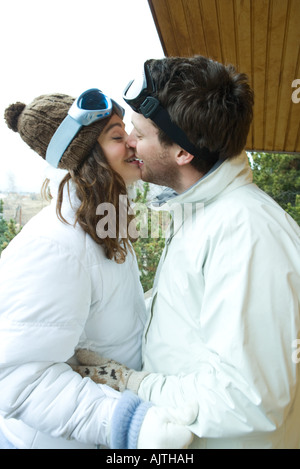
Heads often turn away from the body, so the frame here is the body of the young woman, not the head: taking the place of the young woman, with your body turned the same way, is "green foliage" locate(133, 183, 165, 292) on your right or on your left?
on your left

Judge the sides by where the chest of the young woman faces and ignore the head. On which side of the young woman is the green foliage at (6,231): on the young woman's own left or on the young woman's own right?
on the young woman's own left

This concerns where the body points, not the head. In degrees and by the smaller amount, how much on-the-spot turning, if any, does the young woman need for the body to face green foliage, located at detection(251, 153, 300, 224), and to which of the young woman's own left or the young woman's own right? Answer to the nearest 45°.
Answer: approximately 45° to the young woman's own left

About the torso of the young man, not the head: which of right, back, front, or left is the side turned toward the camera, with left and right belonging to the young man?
left

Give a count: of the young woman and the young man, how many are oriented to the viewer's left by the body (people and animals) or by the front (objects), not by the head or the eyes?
1

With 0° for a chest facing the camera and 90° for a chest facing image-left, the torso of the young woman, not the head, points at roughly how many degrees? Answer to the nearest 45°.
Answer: approximately 270°

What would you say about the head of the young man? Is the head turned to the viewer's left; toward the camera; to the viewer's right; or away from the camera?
to the viewer's left

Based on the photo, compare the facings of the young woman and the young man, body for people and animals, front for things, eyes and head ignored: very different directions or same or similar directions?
very different directions

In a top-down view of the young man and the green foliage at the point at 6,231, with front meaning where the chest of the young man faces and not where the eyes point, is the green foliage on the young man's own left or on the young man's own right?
on the young man's own right
